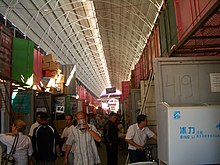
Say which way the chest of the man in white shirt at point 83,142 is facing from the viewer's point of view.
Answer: toward the camera

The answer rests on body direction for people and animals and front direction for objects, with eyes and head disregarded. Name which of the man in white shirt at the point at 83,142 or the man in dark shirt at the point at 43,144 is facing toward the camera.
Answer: the man in white shirt

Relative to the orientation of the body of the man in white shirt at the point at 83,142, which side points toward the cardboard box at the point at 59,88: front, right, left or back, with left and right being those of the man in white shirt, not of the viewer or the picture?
back

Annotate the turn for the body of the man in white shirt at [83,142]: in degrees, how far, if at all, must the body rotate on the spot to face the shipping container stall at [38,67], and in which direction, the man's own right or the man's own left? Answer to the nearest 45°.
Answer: approximately 180°

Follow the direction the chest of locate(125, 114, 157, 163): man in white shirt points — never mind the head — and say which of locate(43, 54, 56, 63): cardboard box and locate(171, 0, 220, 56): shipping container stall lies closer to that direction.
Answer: the shipping container stall

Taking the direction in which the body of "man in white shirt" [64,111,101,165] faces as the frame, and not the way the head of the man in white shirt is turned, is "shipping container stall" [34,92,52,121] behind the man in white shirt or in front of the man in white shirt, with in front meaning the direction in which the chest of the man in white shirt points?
behind

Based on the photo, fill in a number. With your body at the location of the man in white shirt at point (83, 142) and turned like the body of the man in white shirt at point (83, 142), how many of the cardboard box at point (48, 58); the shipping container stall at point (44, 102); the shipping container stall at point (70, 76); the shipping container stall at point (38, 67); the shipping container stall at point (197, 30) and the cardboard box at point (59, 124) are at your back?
5
